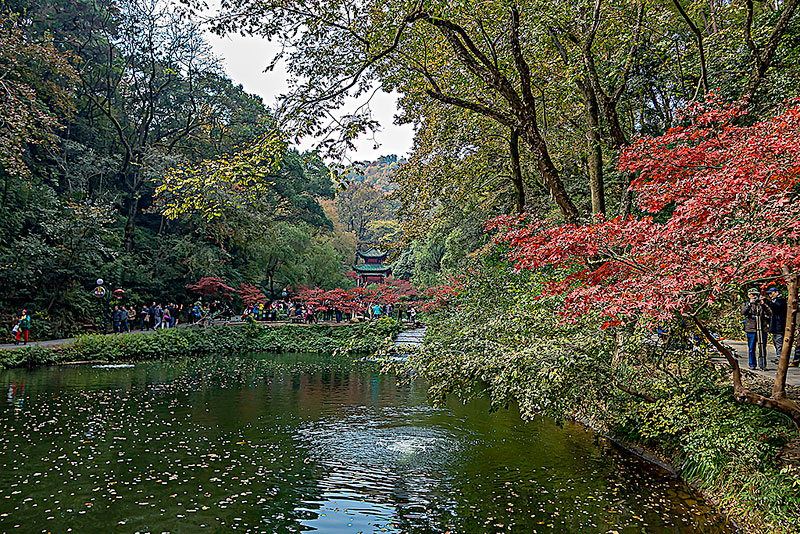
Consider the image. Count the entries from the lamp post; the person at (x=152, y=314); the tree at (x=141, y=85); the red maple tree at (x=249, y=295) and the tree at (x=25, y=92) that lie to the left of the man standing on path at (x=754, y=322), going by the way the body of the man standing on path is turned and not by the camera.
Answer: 0

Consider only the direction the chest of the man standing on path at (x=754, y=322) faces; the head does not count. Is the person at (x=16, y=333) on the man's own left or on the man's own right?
on the man's own right

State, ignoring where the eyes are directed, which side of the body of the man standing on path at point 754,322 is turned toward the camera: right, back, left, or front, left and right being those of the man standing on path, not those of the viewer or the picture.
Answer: front

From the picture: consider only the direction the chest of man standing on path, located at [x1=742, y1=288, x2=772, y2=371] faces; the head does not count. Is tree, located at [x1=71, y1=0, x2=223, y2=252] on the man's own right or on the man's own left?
on the man's own right

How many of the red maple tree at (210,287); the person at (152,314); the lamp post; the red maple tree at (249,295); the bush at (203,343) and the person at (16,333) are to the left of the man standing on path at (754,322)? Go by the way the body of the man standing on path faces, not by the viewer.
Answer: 0

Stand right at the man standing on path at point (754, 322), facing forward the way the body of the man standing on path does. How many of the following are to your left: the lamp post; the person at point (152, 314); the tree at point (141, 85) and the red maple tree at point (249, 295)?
0

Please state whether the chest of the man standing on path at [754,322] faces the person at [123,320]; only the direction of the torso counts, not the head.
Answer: no

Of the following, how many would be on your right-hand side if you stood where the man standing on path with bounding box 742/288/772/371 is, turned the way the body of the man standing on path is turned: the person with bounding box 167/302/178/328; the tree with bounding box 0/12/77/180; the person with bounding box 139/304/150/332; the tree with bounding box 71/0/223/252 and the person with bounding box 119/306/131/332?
5

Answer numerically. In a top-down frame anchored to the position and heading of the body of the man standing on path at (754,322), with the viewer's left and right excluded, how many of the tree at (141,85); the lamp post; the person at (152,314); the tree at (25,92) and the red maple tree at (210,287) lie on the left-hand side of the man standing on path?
0

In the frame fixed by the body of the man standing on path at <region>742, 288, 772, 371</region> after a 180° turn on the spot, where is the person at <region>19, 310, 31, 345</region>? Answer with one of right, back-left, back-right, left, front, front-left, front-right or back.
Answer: left

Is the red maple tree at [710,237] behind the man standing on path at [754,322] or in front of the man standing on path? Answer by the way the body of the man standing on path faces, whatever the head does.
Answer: in front

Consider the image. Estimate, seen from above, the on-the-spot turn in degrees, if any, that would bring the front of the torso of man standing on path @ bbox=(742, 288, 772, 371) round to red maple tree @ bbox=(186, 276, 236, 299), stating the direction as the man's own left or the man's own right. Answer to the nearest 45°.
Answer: approximately 90° to the man's own right

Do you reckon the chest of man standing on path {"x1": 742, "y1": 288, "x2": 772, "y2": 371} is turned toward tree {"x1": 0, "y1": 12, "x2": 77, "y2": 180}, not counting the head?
no

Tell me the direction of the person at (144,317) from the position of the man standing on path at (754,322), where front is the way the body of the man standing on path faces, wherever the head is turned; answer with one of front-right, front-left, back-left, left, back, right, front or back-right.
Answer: right

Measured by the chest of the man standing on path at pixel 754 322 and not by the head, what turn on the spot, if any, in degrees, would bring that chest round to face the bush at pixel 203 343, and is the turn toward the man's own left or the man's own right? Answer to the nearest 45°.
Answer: approximately 90° to the man's own right

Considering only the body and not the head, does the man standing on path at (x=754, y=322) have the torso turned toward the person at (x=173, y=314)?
no

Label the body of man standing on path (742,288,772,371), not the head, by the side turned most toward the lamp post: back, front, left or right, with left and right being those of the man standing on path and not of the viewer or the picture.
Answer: right
